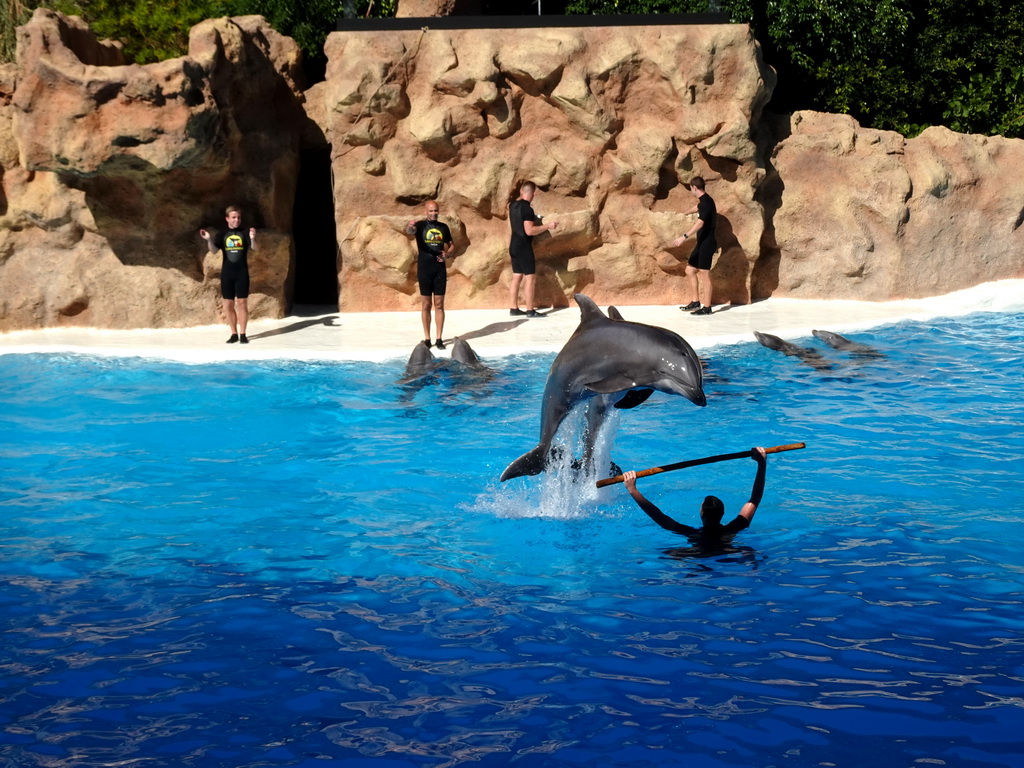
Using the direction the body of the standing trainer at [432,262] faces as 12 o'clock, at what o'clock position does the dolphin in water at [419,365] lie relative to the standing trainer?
The dolphin in water is roughly at 12 o'clock from the standing trainer.

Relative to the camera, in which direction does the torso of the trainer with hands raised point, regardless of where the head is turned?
away from the camera

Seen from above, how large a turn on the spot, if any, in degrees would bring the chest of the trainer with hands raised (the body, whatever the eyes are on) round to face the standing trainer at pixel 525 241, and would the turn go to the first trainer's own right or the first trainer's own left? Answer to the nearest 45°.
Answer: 0° — they already face them

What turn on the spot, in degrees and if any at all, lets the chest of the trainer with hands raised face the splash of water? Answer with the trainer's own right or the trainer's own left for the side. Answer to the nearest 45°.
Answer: approximately 45° to the trainer's own left

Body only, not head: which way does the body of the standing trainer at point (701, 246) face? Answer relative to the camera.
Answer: to the viewer's left

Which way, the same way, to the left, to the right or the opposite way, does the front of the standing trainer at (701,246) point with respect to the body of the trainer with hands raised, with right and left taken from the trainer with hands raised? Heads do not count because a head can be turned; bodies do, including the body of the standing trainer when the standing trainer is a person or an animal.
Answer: to the left
